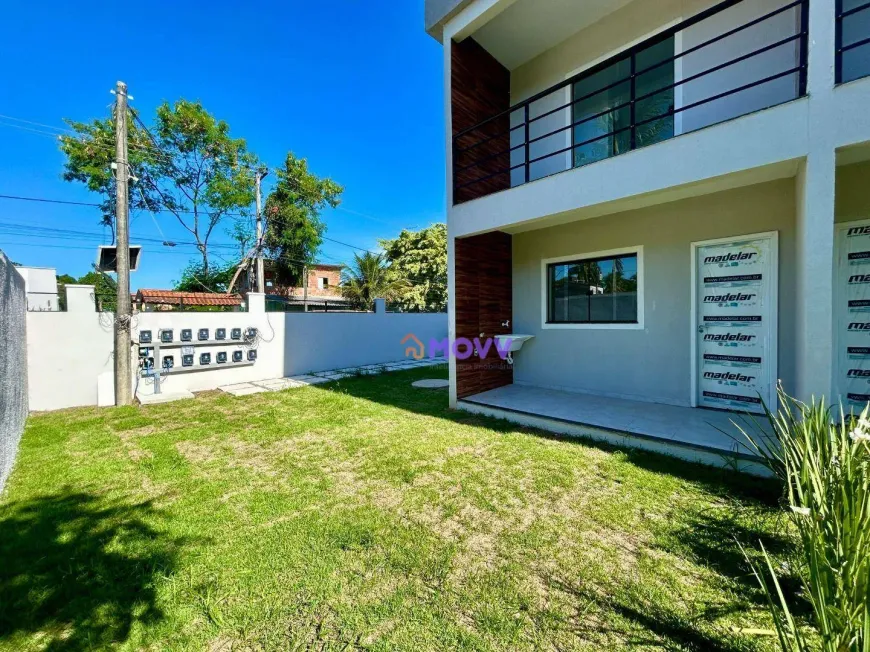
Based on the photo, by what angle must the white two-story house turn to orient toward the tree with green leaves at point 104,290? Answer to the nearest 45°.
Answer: approximately 45° to its right

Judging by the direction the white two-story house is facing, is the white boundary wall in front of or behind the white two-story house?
in front

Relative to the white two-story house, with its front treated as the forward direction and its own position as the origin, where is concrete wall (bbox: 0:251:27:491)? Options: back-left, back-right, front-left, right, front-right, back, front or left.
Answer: front

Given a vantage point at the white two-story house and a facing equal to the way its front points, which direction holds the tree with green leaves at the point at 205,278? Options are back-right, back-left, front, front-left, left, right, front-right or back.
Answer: front-right

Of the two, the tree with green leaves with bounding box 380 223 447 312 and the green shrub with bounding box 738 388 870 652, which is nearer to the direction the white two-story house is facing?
the green shrub

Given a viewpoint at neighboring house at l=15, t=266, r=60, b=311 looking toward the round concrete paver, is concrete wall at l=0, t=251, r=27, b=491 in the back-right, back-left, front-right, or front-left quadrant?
front-right

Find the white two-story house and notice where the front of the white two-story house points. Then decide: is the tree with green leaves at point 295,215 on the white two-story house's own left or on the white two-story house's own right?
on the white two-story house's own right

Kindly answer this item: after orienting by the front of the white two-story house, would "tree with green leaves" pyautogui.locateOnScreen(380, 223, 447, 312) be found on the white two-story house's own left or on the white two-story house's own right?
on the white two-story house's own right

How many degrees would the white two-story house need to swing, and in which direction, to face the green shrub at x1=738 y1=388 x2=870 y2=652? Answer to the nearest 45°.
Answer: approximately 45° to its left

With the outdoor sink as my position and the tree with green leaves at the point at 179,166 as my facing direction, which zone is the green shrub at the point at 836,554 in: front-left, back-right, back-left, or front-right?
back-left

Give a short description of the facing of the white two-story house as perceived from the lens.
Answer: facing the viewer and to the left of the viewer
